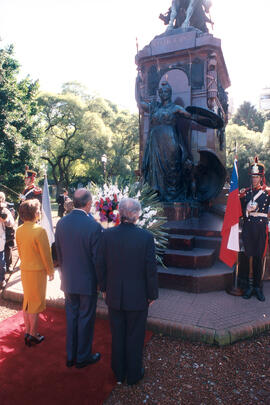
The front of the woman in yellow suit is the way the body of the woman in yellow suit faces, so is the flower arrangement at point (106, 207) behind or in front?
in front

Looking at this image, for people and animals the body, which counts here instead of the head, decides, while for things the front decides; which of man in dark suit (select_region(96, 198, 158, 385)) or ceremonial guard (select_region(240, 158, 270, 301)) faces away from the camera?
the man in dark suit

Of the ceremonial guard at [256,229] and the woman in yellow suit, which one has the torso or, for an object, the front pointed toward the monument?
the woman in yellow suit

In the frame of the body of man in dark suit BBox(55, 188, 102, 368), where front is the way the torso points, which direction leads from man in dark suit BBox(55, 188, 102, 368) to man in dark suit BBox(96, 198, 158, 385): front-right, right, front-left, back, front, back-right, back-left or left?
right

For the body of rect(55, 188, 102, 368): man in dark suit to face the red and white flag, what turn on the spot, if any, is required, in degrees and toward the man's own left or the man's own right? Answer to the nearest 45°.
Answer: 0° — they already face it

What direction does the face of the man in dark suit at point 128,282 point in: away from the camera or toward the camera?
away from the camera

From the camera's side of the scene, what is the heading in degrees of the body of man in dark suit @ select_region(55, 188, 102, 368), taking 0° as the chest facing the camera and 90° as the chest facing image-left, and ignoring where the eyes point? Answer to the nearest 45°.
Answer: approximately 225°

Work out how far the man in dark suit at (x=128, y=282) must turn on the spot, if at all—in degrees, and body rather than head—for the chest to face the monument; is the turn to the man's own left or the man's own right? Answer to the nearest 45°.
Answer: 0° — they already face it

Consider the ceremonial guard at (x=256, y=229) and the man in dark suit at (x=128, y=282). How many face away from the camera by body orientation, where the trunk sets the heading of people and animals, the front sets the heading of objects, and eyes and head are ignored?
1

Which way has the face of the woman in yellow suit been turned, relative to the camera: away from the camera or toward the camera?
away from the camera

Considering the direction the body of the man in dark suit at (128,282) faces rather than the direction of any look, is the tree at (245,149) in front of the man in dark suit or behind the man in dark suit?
in front

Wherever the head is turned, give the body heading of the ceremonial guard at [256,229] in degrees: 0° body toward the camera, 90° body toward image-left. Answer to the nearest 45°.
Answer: approximately 0°

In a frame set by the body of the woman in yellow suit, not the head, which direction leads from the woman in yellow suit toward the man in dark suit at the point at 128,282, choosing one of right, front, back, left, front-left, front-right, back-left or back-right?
right

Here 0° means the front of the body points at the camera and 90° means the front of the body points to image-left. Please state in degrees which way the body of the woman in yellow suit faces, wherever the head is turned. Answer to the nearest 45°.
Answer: approximately 225°

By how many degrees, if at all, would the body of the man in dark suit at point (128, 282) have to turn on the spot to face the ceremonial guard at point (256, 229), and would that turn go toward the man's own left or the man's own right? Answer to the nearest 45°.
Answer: approximately 45° to the man's own right

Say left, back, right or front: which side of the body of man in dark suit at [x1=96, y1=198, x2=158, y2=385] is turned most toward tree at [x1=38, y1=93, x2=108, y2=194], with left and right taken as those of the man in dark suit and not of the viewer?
front
